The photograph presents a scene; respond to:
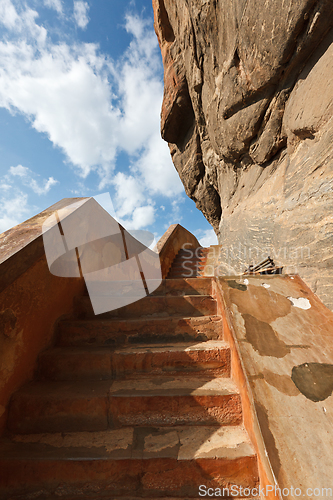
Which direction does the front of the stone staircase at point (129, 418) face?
toward the camera
